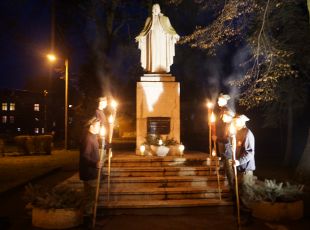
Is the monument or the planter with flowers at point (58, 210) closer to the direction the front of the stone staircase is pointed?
the planter with flowers

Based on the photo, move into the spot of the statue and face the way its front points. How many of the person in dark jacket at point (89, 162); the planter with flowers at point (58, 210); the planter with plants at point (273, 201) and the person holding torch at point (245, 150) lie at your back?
0

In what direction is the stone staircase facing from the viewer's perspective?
toward the camera

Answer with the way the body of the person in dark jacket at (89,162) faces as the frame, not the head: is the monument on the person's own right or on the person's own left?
on the person's own left

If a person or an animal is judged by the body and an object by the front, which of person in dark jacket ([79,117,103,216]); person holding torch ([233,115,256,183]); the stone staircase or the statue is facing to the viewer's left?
the person holding torch

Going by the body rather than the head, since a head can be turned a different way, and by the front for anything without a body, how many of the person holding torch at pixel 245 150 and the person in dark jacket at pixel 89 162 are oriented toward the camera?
0

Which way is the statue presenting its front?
toward the camera

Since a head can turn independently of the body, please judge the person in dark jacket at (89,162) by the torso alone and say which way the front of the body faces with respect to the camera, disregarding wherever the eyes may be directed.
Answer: to the viewer's right

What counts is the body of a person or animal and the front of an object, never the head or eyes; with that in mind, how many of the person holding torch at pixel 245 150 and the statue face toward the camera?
1

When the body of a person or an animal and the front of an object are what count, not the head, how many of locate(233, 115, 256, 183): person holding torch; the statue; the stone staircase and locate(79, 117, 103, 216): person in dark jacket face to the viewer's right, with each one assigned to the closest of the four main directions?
1

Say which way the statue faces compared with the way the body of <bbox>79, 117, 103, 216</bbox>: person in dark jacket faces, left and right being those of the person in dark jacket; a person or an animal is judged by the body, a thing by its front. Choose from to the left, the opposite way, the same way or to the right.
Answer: to the right

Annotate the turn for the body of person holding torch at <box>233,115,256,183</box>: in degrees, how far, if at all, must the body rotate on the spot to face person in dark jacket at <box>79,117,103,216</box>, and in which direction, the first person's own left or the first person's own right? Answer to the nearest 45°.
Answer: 0° — they already face them

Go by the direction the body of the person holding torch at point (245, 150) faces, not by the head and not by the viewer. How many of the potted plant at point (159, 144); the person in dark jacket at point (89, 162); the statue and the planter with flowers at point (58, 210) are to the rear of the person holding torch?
0

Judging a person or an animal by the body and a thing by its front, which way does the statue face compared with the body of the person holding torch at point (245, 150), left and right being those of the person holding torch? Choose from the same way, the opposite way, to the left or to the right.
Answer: to the left

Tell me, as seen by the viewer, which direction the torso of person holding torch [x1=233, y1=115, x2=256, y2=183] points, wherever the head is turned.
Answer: to the viewer's left

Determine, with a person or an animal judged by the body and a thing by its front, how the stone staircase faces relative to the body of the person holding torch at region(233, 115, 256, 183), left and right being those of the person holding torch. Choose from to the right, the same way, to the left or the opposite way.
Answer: to the left

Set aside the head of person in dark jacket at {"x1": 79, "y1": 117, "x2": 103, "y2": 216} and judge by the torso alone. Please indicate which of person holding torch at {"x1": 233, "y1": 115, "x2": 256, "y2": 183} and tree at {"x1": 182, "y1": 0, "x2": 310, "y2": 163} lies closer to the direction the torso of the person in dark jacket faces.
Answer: the person holding torch

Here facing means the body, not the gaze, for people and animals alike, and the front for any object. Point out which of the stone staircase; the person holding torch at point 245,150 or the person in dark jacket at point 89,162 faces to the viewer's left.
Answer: the person holding torch

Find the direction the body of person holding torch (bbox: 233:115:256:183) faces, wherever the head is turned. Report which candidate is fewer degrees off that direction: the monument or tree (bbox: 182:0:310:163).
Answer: the monument
